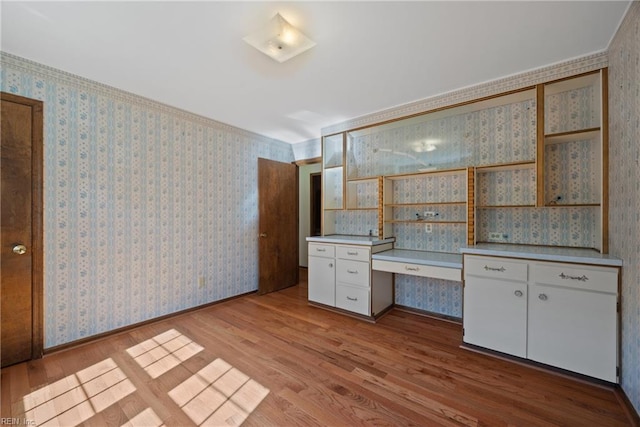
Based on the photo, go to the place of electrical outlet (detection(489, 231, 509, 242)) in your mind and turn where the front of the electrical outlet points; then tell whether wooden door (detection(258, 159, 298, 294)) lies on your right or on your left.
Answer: on your right

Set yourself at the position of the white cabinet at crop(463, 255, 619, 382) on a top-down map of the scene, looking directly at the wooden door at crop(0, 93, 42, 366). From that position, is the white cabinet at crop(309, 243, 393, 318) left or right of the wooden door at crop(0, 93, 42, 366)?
right

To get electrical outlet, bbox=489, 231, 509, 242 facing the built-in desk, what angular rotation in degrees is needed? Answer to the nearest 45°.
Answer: approximately 45° to its right

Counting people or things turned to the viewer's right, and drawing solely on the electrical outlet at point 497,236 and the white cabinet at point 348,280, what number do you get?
0

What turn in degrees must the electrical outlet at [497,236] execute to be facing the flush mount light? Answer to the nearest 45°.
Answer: approximately 45° to its right

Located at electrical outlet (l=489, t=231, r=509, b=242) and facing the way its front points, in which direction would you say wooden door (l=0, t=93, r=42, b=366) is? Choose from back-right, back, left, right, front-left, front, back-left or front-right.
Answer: front-right

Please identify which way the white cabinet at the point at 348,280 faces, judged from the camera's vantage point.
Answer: facing the viewer and to the left of the viewer

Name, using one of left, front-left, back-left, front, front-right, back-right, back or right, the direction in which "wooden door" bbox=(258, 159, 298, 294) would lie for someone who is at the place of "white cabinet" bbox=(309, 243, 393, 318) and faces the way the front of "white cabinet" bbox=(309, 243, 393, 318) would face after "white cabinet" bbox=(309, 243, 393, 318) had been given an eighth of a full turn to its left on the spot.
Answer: back-right

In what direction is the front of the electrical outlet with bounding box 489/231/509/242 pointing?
toward the camera

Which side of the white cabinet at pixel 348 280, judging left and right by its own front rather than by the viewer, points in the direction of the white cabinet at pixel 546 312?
left
